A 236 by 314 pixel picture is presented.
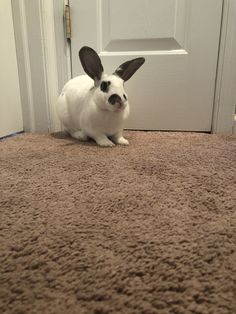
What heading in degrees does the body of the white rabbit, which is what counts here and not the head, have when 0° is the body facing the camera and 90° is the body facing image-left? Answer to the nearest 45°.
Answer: approximately 315°
